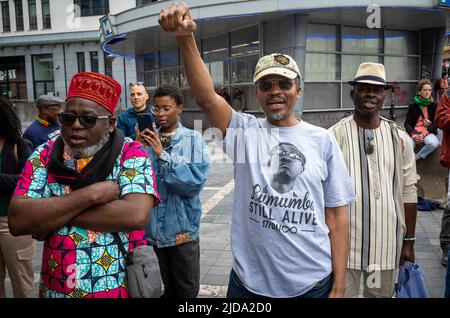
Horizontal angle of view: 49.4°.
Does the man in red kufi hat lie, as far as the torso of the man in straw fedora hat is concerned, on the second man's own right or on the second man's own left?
on the second man's own right

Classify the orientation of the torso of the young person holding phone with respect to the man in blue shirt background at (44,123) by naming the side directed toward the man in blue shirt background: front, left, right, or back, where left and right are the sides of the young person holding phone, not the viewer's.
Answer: right

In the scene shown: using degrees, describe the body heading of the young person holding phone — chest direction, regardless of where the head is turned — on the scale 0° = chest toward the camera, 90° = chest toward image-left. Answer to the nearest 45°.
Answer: approximately 45°

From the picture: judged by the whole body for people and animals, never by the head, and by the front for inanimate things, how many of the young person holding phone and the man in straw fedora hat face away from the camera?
0

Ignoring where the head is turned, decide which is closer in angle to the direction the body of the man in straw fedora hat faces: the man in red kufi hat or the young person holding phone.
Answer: the man in red kufi hat

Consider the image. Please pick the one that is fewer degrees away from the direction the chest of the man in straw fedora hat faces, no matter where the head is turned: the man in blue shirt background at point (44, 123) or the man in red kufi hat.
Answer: the man in red kufi hat

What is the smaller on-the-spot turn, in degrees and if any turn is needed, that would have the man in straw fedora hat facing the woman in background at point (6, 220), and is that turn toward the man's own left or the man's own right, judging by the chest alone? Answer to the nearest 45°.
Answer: approximately 90° to the man's own right

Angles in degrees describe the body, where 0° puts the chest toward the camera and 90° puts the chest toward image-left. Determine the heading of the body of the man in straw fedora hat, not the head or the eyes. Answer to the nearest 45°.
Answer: approximately 0°

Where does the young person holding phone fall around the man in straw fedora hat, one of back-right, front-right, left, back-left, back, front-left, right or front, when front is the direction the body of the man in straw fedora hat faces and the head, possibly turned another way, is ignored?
right
